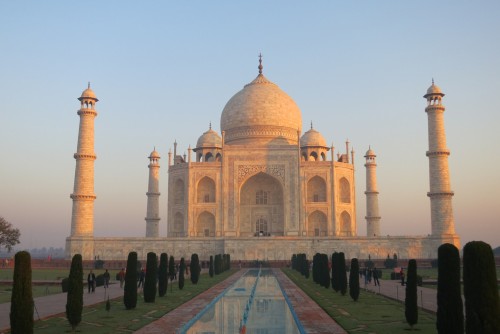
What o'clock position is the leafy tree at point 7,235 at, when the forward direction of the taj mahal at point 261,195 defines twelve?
The leafy tree is roughly at 3 o'clock from the taj mahal.

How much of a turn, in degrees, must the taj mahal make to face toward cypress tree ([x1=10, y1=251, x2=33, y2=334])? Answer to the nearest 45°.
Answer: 0° — it already faces it

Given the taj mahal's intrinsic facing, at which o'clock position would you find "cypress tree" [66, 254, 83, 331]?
The cypress tree is roughly at 12 o'clock from the taj mahal.

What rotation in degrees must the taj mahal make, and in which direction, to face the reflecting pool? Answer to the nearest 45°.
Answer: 0° — it already faces it

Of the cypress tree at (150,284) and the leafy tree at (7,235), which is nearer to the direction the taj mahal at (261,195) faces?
the cypress tree

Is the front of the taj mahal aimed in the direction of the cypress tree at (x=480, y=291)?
yes

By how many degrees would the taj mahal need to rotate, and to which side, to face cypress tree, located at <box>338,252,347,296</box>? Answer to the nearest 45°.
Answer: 0° — it already faces it

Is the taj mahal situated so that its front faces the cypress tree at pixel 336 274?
yes

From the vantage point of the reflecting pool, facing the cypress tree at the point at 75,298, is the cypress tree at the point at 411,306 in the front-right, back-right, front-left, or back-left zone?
back-left

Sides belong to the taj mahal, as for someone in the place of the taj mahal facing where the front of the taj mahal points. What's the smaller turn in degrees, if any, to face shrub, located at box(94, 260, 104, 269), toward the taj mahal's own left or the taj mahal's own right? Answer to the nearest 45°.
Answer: approximately 45° to the taj mahal's own right

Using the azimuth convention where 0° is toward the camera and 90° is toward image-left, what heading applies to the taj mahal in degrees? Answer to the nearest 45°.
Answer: approximately 0°

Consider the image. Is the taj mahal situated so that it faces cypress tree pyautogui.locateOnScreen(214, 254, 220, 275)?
yes
